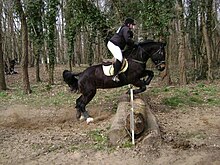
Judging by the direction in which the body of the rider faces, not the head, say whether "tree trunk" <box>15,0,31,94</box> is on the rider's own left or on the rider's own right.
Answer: on the rider's own left

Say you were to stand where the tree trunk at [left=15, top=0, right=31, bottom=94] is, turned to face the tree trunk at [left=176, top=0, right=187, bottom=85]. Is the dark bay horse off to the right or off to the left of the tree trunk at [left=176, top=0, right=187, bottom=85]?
right

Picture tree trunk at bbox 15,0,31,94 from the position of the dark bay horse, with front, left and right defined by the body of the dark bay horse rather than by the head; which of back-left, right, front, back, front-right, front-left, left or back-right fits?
back-left

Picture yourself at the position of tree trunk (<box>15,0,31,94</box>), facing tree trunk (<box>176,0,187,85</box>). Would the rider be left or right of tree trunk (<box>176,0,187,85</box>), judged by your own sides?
right

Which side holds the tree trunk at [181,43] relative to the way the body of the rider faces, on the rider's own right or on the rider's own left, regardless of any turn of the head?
on the rider's own left

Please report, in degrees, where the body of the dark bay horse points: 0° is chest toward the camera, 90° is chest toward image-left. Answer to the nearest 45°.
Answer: approximately 270°

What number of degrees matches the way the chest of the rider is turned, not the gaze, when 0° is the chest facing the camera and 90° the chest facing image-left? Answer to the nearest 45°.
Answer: approximately 270°
